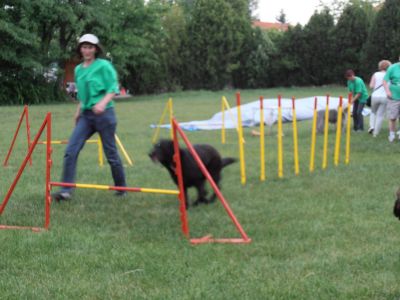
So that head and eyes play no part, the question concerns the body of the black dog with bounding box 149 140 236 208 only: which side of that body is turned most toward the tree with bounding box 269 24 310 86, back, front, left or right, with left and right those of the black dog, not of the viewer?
right

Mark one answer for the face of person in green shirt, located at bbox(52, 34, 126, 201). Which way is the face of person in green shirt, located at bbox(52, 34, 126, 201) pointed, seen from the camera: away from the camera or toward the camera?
toward the camera

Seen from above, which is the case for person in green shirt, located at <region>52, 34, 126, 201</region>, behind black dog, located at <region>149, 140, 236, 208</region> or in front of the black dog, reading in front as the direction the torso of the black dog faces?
in front

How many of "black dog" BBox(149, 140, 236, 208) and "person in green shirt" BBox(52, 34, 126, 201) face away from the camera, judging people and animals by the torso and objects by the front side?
0

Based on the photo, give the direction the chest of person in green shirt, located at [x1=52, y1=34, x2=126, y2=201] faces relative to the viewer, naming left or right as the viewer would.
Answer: facing the viewer and to the left of the viewer

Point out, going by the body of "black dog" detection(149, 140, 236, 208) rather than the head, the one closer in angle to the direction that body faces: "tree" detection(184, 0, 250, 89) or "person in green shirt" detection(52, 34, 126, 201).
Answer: the person in green shirt

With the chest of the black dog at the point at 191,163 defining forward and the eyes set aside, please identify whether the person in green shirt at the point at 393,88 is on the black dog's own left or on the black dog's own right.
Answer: on the black dog's own right

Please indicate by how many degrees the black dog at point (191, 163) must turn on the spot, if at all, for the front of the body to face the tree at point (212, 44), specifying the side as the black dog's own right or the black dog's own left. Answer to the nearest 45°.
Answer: approximately 90° to the black dog's own right

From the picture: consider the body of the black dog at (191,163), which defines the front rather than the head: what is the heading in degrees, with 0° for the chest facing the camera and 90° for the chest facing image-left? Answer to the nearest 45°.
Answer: approximately 90°

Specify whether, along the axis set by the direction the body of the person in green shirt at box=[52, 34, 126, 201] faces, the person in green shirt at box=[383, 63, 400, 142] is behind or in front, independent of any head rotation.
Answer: behind
